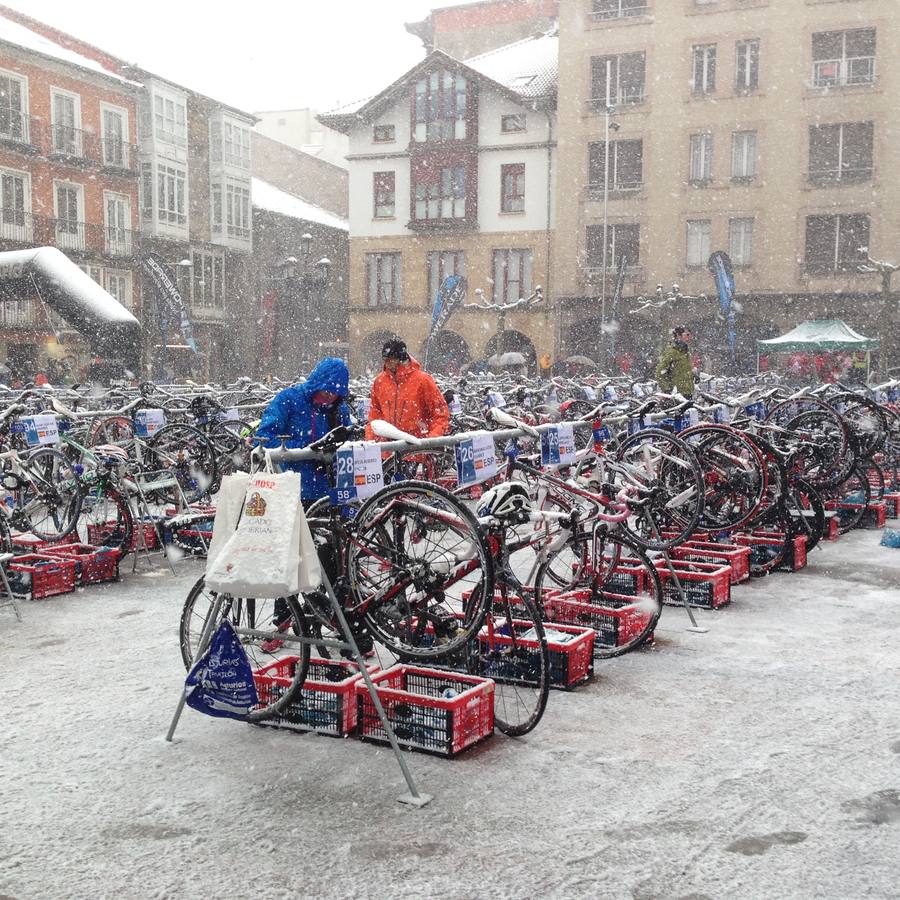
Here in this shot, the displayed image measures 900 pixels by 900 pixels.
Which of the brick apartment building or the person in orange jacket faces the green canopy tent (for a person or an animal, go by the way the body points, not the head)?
the brick apartment building

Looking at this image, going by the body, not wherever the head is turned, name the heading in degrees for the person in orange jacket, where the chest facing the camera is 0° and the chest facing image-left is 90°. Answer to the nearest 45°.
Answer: approximately 45°

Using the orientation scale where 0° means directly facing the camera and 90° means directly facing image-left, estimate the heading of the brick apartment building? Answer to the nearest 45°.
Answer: approximately 315°

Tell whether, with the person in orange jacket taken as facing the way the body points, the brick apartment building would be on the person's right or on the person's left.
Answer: on the person's right

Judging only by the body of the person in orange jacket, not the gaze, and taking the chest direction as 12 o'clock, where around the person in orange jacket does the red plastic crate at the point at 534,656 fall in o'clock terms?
The red plastic crate is roughly at 10 o'clock from the person in orange jacket.

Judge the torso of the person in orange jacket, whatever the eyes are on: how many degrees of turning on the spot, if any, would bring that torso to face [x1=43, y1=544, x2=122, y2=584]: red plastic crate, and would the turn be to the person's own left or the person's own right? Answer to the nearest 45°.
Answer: approximately 45° to the person's own right

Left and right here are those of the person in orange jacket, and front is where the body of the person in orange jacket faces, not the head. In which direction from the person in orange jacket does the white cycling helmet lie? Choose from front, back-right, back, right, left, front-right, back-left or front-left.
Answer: front-left

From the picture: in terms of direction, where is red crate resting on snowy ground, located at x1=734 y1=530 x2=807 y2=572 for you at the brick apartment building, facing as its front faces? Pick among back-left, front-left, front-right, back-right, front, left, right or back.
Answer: front-right

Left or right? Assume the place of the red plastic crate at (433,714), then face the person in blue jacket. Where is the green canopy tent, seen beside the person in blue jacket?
right

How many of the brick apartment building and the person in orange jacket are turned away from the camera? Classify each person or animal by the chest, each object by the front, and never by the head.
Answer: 0

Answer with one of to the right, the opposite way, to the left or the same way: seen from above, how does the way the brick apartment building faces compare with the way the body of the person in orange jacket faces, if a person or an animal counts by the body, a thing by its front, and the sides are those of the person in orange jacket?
to the left

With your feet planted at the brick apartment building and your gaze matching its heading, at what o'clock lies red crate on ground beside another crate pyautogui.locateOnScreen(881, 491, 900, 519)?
The red crate on ground beside another crate is roughly at 1 o'clock from the brick apartment building.

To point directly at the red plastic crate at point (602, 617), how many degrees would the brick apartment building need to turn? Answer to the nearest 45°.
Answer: approximately 45° to its right

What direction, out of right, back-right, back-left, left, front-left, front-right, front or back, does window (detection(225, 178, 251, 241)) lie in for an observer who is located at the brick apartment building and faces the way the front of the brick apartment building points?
left

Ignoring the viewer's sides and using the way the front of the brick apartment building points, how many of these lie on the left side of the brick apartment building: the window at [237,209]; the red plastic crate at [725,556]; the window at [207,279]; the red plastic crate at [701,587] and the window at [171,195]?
3

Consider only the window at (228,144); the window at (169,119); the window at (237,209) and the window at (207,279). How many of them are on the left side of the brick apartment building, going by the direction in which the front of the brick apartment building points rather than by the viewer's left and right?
4

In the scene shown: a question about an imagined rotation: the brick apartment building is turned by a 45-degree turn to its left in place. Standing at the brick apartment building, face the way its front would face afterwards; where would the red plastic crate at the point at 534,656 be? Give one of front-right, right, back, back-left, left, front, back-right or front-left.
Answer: right

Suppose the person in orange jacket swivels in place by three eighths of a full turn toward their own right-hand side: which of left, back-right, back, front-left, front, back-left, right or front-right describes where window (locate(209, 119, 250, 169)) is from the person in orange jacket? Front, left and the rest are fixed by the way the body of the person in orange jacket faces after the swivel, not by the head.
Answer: front
